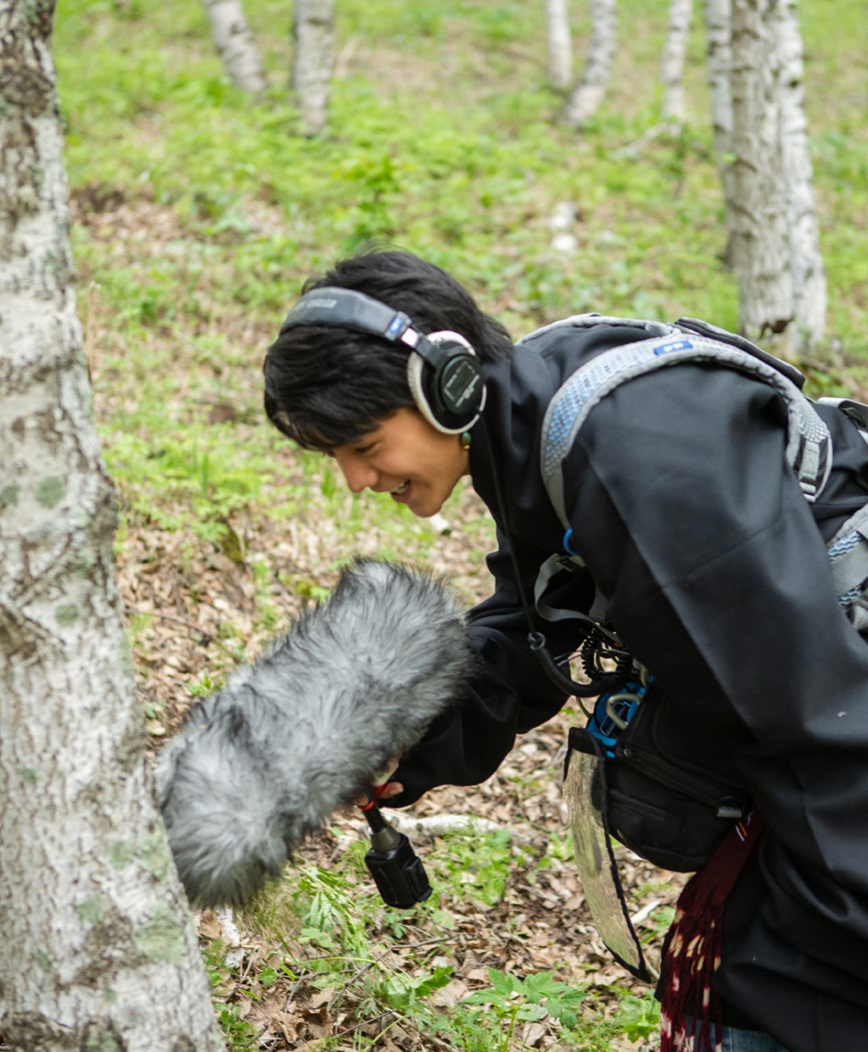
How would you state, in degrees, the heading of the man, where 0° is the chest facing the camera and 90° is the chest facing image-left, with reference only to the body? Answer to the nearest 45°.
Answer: approximately 90°

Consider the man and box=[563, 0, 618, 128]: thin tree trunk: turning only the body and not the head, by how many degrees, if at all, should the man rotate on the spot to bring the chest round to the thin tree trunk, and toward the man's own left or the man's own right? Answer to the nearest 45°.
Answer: approximately 90° to the man's own right

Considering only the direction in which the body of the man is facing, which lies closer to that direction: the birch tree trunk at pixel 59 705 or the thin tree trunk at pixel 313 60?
the birch tree trunk

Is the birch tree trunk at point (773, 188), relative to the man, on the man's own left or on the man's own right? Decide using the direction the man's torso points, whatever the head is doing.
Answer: on the man's own right

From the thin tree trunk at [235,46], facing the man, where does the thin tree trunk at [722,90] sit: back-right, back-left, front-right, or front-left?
front-left

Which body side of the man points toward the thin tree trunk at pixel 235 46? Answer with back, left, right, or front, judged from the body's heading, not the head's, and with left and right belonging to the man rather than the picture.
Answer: right

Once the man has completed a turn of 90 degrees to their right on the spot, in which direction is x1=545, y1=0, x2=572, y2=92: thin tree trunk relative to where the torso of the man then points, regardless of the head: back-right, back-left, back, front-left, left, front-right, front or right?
front

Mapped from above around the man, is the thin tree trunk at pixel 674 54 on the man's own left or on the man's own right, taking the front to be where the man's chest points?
on the man's own right

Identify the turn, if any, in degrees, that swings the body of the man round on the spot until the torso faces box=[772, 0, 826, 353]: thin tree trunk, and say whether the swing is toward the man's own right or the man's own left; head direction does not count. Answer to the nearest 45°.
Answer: approximately 90° to the man's own right
